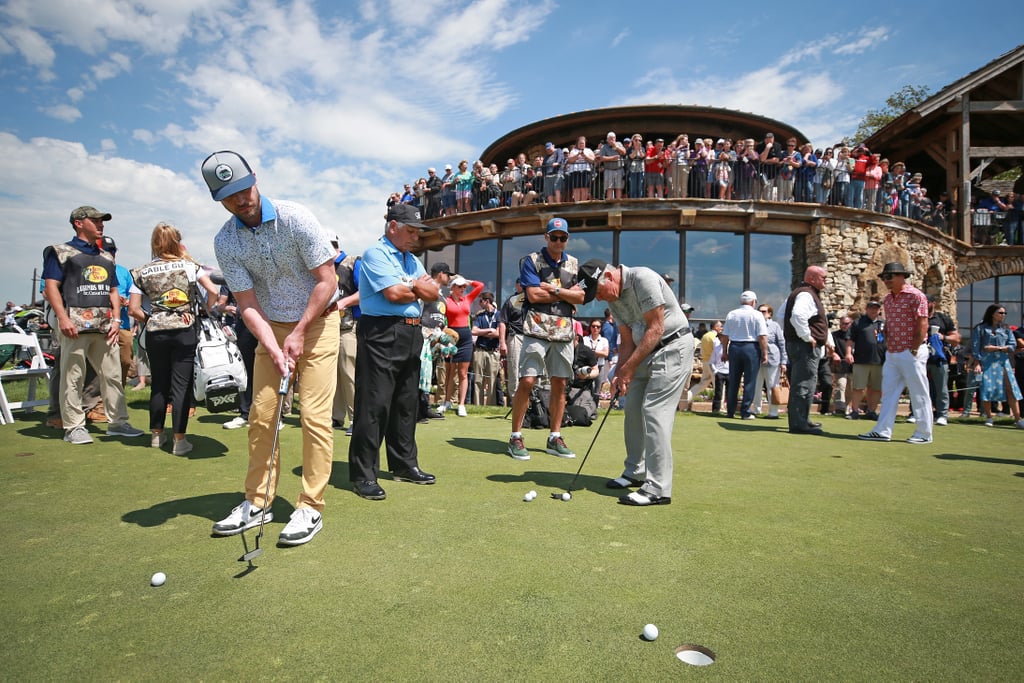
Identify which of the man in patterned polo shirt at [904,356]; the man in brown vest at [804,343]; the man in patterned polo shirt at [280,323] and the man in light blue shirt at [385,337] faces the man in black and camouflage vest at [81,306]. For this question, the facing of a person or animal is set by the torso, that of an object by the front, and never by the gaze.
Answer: the man in patterned polo shirt at [904,356]

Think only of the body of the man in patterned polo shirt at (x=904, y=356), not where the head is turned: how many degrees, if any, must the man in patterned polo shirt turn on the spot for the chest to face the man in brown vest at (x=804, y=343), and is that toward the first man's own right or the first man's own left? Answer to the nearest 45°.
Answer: approximately 45° to the first man's own right

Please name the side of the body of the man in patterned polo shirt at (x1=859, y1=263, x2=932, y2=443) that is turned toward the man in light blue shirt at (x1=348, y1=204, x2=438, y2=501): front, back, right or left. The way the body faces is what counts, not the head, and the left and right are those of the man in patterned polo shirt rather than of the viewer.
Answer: front

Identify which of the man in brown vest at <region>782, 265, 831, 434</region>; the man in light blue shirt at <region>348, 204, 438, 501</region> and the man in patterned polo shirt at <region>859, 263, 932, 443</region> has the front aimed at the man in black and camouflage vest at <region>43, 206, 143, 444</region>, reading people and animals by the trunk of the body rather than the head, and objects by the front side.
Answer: the man in patterned polo shirt

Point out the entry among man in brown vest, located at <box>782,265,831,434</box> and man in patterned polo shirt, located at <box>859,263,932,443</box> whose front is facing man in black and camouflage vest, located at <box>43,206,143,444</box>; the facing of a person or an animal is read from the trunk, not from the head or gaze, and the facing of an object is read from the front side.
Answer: the man in patterned polo shirt

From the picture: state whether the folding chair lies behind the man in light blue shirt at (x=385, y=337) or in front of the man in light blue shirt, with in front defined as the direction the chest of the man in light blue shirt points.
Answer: behind

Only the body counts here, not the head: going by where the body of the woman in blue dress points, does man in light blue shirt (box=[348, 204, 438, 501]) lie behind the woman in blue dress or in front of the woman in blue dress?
in front

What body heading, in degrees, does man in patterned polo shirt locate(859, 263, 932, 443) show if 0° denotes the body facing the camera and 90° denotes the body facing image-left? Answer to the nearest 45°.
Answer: approximately 45°

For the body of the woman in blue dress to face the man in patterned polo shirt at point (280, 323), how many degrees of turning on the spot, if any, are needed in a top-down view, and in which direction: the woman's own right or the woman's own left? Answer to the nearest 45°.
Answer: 0° — they already face them

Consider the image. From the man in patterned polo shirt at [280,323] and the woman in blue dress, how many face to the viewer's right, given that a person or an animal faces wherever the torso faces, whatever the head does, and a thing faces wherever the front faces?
0

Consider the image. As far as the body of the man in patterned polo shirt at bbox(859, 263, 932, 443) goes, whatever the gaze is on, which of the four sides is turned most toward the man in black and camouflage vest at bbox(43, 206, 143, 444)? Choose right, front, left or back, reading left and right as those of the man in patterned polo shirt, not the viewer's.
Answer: front
